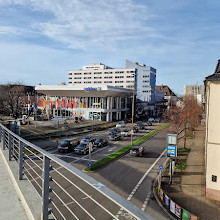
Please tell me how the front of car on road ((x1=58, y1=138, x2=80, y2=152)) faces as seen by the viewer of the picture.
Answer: facing the viewer and to the left of the viewer

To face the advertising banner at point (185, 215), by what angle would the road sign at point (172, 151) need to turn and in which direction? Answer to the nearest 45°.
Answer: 0° — it already faces it

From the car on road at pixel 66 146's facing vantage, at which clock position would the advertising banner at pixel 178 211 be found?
The advertising banner is roughly at 10 o'clock from the car on road.

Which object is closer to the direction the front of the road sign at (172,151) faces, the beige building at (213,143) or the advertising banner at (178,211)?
the advertising banner

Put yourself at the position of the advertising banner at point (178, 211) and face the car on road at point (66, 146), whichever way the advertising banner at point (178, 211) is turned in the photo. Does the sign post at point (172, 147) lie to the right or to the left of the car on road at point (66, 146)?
right

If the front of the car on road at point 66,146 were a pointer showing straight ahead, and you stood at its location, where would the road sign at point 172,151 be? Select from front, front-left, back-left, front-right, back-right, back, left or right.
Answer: left

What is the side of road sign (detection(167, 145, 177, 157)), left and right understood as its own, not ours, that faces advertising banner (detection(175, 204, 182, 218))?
front

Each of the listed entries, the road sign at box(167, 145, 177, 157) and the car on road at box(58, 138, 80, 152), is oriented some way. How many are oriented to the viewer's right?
0

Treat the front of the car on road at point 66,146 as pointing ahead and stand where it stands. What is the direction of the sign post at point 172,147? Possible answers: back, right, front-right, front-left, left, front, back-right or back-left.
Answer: left

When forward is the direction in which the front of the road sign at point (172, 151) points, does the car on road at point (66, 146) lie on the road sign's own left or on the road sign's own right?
on the road sign's own right

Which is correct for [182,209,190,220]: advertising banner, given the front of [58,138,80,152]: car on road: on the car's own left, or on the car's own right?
on the car's own left

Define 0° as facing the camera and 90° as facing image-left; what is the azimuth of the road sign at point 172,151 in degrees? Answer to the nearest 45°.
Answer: approximately 0°
